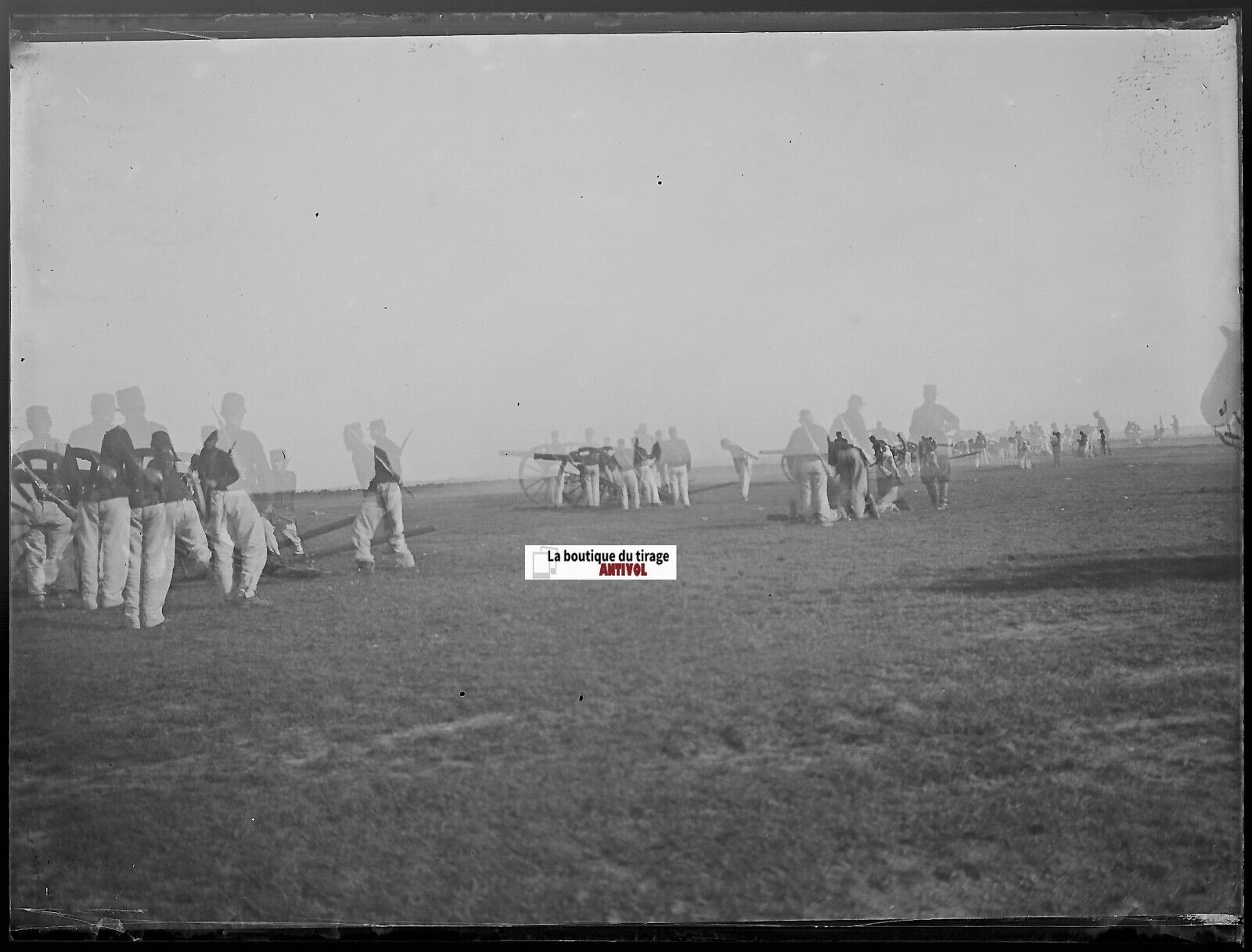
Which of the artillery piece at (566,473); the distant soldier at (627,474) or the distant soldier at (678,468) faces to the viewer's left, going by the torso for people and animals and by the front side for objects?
the artillery piece

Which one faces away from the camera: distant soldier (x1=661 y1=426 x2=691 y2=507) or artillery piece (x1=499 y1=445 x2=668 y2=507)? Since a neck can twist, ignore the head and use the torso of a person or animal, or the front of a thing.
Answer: the distant soldier

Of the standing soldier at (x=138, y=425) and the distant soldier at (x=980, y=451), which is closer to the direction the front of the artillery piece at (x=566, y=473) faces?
the standing soldier

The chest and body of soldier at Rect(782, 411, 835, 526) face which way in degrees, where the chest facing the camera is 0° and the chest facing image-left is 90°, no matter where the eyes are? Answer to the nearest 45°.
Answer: approximately 180°

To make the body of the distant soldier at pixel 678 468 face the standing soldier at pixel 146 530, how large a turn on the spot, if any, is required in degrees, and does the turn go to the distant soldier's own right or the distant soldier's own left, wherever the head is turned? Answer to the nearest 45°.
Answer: approximately 180°

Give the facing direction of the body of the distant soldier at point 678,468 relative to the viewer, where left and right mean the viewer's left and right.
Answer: facing away from the viewer

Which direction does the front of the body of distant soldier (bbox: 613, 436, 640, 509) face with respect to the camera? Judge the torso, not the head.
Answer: away from the camera

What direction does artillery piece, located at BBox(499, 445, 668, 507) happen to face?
to the viewer's left

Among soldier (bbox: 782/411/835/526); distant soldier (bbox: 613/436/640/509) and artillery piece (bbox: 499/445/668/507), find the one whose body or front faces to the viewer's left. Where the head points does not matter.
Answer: the artillery piece

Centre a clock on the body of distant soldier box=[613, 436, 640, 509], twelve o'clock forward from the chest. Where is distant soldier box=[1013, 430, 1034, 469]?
distant soldier box=[1013, 430, 1034, 469] is roughly at 1 o'clock from distant soldier box=[613, 436, 640, 509].
